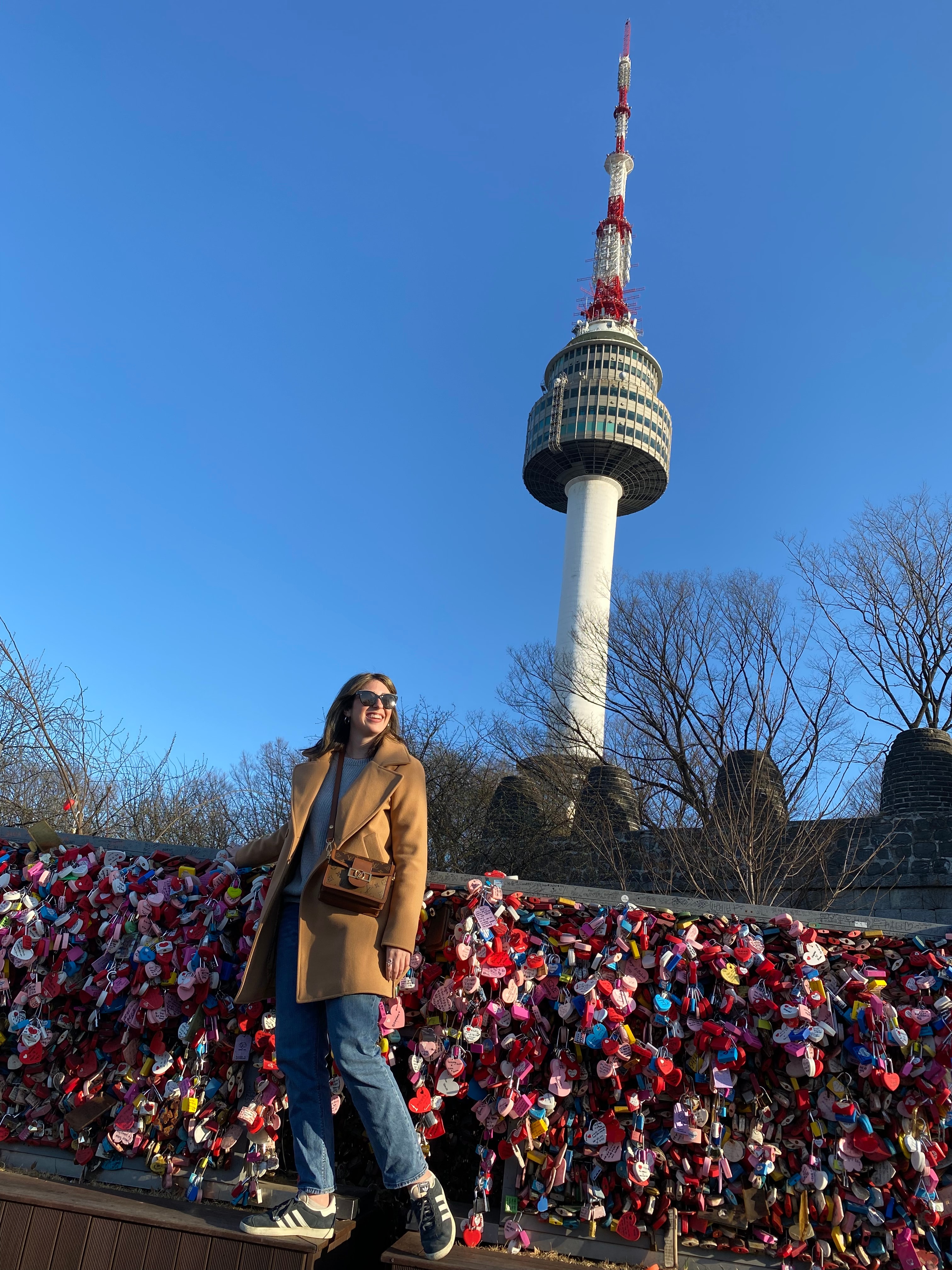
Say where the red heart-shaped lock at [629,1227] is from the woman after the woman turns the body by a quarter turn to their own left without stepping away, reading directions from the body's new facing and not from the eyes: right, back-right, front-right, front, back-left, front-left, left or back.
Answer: front-left

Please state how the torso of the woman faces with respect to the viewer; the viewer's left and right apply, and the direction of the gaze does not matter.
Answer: facing the viewer and to the left of the viewer

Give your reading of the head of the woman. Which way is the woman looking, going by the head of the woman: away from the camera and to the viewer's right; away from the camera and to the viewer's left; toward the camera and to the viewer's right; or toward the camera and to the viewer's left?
toward the camera and to the viewer's right

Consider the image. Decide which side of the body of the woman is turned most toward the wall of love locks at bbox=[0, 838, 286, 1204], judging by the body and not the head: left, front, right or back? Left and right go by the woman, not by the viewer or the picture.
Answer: right
